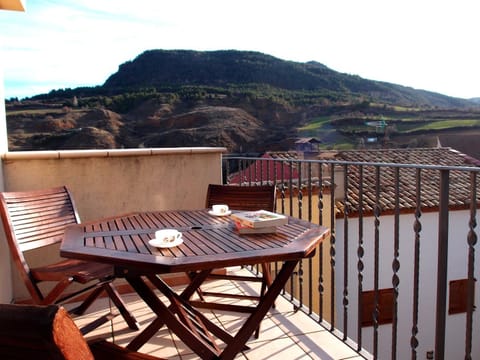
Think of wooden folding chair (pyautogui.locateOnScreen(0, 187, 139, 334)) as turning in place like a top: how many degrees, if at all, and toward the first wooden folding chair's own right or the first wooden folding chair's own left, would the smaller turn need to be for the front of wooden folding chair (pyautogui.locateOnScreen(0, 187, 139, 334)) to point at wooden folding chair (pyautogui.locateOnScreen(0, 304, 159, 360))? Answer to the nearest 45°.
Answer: approximately 45° to the first wooden folding chair's own right

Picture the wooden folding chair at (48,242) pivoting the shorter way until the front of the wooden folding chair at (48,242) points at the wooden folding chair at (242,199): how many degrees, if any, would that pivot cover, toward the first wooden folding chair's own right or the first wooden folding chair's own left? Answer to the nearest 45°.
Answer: approximately 45° to the first wooden folding chair's own left

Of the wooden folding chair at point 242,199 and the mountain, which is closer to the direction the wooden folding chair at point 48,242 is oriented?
the wooden folding chair

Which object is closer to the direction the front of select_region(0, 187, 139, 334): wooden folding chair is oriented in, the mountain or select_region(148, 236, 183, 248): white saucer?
the white saucer

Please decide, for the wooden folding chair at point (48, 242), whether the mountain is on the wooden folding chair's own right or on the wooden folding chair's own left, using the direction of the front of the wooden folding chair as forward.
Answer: on the wooden folding chair's own left

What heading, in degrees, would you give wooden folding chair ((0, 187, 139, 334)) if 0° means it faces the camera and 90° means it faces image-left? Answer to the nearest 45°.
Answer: approximately 315°
